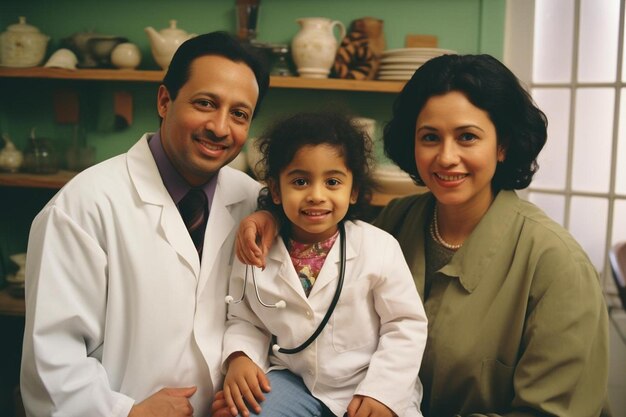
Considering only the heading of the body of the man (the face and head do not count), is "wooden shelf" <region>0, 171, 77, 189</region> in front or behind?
behind

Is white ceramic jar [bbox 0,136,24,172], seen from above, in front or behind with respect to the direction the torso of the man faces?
behind

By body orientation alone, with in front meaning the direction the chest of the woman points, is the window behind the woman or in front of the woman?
behind

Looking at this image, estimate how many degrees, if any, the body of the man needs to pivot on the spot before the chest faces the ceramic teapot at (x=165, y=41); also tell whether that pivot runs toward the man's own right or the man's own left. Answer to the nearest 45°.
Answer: approximately 135° to the man's own left

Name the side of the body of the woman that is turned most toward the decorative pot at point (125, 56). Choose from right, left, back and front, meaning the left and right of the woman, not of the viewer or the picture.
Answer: right

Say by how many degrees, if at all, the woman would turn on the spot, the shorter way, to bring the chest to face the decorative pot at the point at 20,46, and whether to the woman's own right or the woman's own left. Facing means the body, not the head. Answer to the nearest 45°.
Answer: approximately 90° to the woman's own right

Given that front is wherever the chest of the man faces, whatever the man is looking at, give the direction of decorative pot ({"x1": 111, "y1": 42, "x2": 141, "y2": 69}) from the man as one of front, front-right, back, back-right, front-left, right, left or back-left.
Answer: back-left

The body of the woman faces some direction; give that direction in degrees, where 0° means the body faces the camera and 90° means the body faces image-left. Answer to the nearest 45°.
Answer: approximately 45°

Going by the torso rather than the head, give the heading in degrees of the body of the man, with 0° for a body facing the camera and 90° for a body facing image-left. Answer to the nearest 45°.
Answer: approximately 315°

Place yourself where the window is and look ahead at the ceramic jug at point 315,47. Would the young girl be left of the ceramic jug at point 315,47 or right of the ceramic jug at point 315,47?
left
